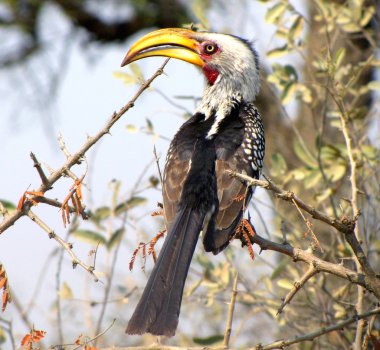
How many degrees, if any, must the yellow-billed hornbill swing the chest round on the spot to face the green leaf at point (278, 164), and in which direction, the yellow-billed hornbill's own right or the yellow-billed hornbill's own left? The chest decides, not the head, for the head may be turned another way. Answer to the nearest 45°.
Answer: approximately 45° to the yellow-billed hornbill's own right

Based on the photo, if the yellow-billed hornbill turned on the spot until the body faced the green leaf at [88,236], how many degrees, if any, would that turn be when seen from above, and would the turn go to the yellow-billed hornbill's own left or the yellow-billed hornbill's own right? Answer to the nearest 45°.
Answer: approximately 45° to the yellow-billed hornbill's own left

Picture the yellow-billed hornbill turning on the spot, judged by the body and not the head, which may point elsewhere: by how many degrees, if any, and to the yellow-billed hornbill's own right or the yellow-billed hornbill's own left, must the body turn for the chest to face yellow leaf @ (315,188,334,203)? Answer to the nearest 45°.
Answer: approximately 45° to the yellow-billed hornbill's own right

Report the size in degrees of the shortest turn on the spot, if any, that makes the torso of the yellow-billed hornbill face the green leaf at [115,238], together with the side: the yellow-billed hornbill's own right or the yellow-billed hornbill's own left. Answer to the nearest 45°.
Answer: approximately 45° to the yellow-billed hornbill's own left

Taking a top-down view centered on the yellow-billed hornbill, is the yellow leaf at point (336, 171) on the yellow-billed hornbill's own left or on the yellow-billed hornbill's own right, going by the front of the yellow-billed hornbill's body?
on the yellow-billed hornbill's own right

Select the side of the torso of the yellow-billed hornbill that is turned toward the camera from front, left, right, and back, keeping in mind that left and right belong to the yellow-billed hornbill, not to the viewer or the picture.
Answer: back

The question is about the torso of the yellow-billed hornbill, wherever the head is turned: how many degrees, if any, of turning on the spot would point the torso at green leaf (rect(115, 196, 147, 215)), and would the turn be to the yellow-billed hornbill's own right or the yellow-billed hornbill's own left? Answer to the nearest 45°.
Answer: approximately 45° to the yellow-billed hornbill's own left
